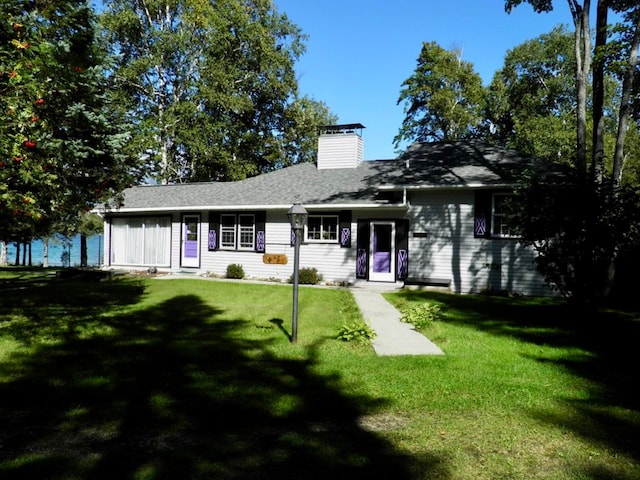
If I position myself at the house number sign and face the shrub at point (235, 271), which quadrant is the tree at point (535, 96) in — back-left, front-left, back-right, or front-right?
back-right

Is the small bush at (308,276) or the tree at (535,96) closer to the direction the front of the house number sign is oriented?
the small bush

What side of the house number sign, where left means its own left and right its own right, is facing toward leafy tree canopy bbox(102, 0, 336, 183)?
back

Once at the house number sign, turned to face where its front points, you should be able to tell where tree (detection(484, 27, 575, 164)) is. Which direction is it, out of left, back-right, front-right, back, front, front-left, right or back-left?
back-left

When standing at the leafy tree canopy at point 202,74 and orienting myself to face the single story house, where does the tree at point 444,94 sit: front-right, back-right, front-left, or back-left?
front-left

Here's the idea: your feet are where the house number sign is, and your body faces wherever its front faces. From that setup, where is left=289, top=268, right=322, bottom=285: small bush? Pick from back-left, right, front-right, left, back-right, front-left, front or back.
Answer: front-left

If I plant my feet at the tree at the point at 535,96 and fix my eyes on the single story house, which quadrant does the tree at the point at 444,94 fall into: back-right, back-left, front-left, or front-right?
front-right

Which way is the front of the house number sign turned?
toward the camera
